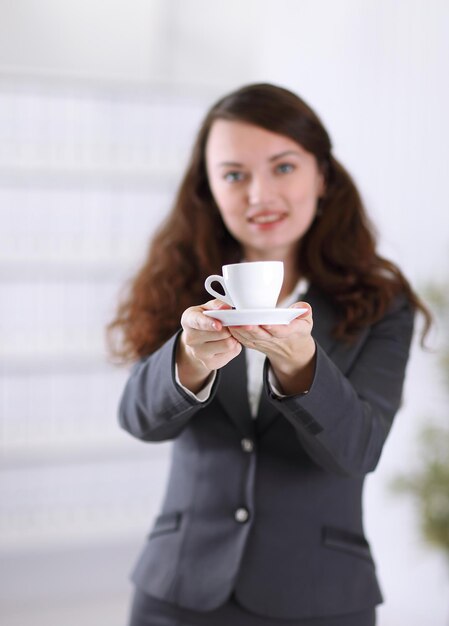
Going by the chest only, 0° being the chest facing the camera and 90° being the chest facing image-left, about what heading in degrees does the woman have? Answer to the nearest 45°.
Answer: approximately 0°

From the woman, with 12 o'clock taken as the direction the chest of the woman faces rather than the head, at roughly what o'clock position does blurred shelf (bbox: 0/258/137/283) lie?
The blurred shelf is roughly at 5 o'clock from the woman.

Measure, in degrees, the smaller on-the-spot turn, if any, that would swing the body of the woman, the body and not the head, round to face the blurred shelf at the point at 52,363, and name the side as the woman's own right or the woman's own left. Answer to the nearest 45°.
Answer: approximately 135° to the woman's own right

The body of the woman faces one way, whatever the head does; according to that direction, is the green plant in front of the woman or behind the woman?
behind

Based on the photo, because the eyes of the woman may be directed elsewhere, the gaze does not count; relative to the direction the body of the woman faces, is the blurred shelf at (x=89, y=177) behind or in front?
behind
